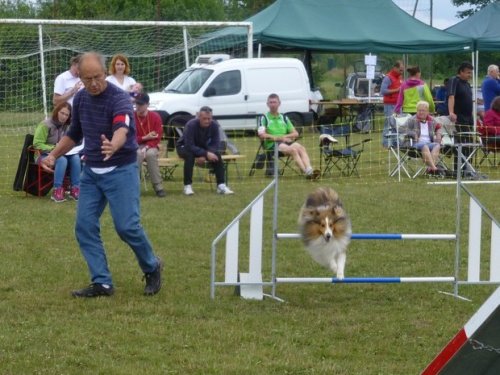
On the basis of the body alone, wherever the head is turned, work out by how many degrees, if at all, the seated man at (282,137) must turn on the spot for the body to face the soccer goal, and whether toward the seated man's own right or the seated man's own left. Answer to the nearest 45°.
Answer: approximately 180°

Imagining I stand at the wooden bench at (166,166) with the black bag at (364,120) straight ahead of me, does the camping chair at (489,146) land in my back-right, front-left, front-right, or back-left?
front-right

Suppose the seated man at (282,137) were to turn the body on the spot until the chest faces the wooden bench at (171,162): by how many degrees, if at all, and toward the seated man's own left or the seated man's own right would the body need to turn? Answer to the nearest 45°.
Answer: approximately 90° to the seated man's own right

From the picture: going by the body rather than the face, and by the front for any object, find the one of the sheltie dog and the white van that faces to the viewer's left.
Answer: the white van

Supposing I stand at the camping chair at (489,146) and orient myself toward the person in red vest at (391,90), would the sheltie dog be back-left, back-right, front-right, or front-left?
back-left

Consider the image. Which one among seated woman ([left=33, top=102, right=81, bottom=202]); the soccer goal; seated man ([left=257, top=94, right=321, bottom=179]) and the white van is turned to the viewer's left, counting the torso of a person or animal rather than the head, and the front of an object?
the white van

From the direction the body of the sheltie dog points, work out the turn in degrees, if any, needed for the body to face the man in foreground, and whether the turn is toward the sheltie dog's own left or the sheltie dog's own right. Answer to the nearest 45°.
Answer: approximately 90° to the sheltie dog's own right

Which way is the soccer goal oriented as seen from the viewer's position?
toward the camera

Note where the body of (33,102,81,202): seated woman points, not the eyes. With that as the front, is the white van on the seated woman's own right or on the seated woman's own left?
on the seated woman's own left

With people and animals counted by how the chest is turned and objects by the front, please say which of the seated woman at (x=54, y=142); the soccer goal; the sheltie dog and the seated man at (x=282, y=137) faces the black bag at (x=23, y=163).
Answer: the soccer goal

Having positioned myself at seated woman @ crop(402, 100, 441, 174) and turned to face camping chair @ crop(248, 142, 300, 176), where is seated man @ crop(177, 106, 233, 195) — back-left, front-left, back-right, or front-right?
front-left

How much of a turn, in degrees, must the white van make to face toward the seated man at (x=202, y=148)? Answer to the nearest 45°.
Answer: approximately 90° to its left

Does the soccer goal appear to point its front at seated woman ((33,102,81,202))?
yes

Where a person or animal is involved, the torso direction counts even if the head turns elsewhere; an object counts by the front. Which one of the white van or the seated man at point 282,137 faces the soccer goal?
the white van

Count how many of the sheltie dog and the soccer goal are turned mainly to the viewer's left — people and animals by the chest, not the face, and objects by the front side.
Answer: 0

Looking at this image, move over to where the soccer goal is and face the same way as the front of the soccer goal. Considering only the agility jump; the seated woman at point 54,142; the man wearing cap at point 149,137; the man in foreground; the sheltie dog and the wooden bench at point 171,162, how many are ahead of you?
6

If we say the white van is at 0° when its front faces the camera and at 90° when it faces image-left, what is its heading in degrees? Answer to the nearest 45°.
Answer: approximately 90°

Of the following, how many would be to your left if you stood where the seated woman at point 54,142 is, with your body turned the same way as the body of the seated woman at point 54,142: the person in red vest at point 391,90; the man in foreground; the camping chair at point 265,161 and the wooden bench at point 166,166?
3

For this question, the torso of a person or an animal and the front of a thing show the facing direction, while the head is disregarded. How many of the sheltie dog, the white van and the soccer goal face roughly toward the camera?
2
